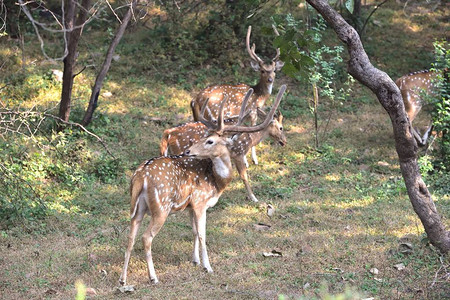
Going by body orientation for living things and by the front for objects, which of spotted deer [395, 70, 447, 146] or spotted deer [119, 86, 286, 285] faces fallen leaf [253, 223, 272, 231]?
spotted deer [119, 86, 286, 285]

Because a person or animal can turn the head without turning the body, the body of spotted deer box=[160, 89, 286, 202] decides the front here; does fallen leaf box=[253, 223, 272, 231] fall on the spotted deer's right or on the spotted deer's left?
on the spotted deer's right

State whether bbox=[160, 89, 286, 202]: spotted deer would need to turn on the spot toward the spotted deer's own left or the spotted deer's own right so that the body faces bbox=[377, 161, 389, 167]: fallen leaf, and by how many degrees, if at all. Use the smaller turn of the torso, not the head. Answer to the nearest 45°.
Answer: approximately 45° to the spotted deer's own left

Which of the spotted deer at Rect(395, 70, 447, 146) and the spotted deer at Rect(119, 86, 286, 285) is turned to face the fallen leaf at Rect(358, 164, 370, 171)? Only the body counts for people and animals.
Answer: the spotted deer at Rect(119, 86, 286, 285)

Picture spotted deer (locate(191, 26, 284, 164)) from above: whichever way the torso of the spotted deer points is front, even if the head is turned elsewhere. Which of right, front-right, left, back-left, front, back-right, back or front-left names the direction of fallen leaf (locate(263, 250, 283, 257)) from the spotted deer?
front-right

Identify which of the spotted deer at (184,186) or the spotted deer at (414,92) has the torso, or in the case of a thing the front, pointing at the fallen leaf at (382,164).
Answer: the spotted deer at (184,186)

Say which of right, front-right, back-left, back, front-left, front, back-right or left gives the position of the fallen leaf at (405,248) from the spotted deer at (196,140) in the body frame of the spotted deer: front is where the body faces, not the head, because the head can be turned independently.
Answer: front-right

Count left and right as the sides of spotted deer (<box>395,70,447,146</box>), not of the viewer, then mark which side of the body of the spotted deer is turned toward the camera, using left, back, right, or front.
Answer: right

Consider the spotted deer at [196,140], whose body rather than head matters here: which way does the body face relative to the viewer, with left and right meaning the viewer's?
facing to the right of the viewer

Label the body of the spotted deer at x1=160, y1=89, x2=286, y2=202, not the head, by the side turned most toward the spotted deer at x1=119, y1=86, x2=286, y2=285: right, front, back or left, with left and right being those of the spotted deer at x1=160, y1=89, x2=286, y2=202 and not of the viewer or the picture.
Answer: right

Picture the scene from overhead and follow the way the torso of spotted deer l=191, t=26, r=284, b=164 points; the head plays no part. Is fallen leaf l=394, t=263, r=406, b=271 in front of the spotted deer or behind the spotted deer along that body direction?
in front

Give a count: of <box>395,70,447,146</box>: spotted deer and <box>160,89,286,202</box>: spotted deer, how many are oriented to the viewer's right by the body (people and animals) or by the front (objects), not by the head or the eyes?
2

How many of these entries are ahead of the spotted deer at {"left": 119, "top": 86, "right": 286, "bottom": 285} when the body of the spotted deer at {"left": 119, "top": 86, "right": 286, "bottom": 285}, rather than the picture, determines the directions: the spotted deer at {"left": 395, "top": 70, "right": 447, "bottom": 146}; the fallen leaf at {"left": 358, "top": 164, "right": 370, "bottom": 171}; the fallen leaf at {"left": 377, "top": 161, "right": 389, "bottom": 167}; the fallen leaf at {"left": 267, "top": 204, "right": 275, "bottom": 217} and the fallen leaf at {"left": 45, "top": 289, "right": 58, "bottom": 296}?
4

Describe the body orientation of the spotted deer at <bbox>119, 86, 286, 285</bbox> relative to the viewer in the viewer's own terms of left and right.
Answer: facing away from the viewer and to the right of the viewer
